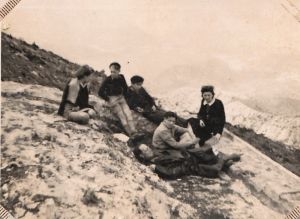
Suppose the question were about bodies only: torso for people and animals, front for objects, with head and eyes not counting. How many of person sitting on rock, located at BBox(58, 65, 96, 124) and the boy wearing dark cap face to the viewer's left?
0

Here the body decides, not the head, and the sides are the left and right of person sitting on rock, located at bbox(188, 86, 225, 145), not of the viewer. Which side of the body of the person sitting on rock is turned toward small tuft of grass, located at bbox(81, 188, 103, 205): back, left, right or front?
front

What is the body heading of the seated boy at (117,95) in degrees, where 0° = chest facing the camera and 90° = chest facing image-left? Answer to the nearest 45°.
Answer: approximately 315°

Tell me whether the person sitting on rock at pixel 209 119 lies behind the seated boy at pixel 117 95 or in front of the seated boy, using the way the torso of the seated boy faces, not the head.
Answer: in front

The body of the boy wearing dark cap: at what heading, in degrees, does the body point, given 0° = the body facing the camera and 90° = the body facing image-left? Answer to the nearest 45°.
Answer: approximately 315°
